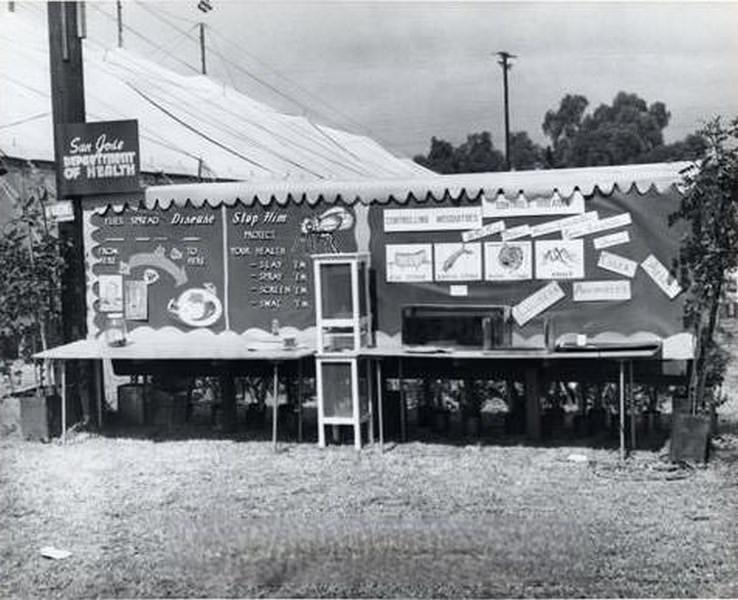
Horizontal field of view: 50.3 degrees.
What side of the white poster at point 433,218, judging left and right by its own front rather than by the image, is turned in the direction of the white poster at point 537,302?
left

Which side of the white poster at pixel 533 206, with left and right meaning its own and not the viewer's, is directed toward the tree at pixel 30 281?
right

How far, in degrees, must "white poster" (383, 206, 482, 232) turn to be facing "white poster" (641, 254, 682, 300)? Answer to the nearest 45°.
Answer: approximately 90° to its left

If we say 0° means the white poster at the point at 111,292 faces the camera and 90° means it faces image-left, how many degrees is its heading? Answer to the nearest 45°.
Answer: approximately 0°

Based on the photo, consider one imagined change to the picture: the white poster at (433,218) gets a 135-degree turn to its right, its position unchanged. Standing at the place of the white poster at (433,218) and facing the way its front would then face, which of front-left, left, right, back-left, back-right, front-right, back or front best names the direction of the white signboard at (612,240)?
back-right

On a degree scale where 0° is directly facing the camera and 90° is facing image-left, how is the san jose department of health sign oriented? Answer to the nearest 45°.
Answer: approximately 0°

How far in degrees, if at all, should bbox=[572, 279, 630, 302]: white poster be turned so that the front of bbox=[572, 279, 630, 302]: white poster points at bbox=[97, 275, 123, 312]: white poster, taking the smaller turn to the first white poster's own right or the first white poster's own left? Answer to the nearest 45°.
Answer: approximately 90° to the first white poster's own right

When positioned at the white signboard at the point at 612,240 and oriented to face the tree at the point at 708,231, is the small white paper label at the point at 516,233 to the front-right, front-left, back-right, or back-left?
back-right

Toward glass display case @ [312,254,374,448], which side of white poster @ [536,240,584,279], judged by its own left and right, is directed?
right
